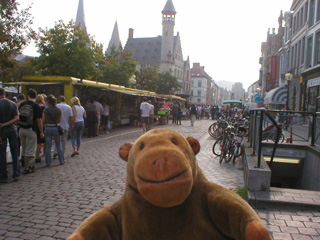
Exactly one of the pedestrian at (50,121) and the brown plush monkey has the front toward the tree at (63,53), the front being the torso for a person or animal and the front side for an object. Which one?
the pedestrian

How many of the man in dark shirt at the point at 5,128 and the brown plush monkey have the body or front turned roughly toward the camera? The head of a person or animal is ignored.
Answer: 1

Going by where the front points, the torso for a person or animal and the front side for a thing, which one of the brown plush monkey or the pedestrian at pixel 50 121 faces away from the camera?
the pedestrian

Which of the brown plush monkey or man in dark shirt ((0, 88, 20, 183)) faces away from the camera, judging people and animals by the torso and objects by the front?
the man in dark shirt

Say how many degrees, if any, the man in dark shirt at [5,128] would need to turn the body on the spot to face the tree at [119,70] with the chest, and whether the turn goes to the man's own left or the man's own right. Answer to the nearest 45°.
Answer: approximately 45° to the man's own right

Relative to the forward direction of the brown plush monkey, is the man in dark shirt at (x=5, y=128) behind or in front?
behind

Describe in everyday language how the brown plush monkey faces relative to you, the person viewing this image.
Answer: facing the viewer

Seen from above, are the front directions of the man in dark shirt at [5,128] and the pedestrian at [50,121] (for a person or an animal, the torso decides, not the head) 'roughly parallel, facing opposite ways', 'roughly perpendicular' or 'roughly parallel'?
roughly parallel

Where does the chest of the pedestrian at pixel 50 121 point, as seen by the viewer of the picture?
away from the camera

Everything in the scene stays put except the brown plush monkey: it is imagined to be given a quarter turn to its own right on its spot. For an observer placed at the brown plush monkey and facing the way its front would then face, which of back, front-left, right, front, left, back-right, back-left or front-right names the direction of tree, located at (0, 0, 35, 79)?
front-right

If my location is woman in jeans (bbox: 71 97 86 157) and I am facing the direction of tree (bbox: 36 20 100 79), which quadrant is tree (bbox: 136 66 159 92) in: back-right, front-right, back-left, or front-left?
front-right

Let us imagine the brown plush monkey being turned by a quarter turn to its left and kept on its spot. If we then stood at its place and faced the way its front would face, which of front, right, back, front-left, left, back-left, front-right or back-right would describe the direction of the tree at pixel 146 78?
left

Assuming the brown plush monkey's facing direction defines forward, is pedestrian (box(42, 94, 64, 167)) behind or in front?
behind

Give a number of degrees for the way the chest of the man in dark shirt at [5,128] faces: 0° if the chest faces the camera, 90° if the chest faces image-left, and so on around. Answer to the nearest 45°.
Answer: approximately 180°
